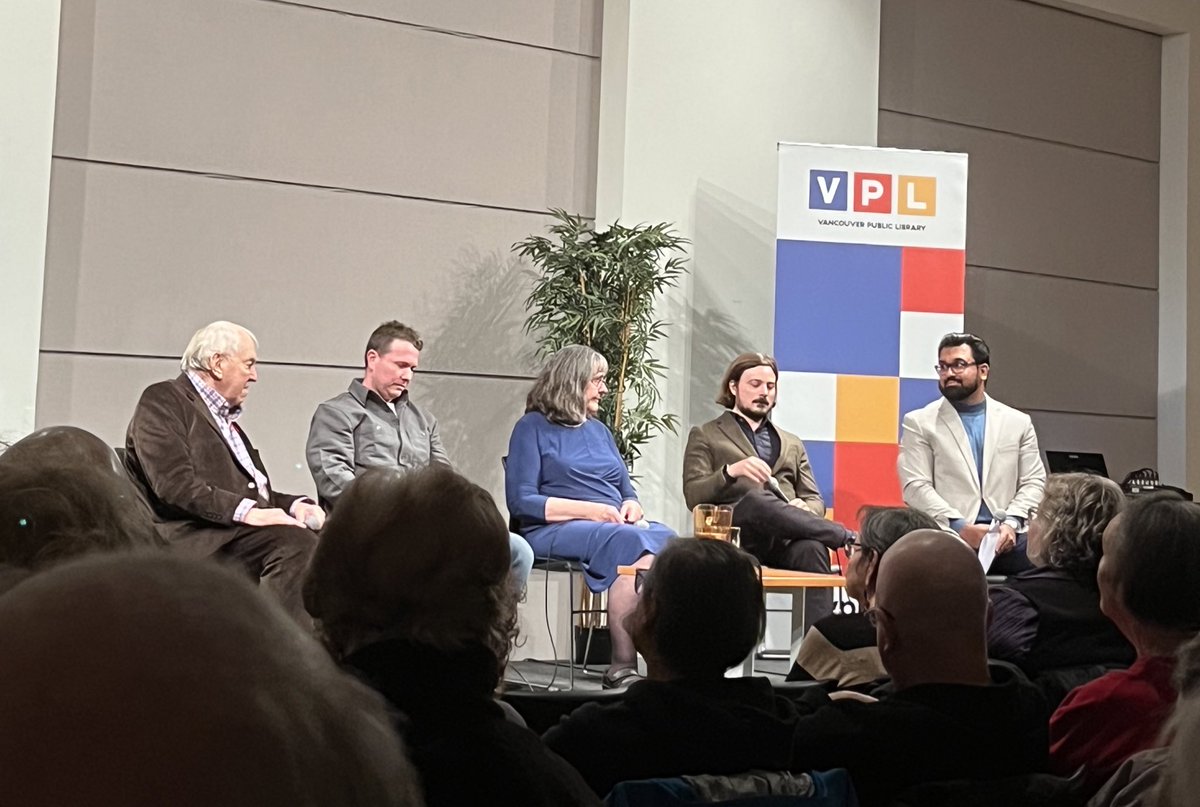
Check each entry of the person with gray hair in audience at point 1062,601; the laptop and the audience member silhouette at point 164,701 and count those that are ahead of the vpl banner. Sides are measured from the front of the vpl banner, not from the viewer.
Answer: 2

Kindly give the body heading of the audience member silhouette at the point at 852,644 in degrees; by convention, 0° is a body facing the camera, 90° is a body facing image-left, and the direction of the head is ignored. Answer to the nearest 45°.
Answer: approximately 135°

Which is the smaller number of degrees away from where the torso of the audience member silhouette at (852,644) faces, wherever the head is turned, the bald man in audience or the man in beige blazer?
the man in beige blazer

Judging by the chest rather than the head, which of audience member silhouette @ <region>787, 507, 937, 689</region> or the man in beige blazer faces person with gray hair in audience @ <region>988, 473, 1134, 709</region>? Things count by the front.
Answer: the man in beige blazer

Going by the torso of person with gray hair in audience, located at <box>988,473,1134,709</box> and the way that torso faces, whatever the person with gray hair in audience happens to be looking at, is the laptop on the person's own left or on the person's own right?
on the person's own right

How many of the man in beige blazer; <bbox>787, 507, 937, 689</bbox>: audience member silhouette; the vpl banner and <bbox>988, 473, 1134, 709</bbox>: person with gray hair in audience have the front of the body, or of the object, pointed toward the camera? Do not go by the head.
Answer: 2

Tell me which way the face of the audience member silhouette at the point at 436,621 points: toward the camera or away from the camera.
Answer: away from the camera

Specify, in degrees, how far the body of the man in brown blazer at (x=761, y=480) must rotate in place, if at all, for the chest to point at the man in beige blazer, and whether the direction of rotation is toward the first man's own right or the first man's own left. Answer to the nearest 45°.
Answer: approximately 90° to the first man's own left

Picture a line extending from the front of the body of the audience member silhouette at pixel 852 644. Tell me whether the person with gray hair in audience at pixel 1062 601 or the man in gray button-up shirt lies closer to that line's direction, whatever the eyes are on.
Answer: the man in gray button-up shirt

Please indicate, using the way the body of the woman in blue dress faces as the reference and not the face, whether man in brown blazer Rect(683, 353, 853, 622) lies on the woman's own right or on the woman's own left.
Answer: on the woman's own left

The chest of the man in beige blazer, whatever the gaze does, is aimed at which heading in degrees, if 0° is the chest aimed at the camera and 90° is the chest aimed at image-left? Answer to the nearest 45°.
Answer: approximately 0°

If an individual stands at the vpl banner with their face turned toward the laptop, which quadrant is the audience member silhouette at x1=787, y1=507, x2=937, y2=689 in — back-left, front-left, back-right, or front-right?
back-right

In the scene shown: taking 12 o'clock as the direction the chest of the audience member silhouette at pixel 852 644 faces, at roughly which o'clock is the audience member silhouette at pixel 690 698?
the audience member silhouette at pixel 690 698 is roughly at 8 o'clock from the audience member silhouette at pixel 852 644.
